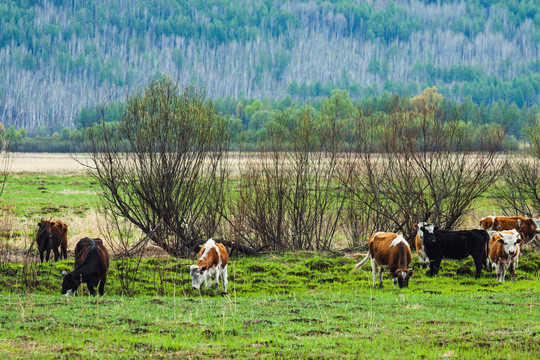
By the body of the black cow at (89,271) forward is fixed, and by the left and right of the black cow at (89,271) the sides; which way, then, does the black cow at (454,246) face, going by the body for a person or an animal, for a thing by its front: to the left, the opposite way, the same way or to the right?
to the right

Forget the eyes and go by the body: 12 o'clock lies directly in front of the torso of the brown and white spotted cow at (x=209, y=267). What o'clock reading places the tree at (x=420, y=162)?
The tree is roughly at 6 o'clock from the brown and white spotted cow.

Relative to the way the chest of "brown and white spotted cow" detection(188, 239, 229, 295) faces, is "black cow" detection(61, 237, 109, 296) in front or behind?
in front

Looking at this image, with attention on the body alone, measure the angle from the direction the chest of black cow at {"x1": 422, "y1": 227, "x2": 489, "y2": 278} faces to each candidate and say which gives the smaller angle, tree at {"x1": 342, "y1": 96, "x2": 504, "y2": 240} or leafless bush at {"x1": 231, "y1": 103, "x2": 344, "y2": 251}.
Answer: the leafless bush

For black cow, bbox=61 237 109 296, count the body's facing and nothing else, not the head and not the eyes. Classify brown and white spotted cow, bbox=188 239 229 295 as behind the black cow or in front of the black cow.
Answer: behind

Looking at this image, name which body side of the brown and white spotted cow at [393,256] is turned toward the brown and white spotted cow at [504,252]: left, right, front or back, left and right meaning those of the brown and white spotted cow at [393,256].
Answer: left

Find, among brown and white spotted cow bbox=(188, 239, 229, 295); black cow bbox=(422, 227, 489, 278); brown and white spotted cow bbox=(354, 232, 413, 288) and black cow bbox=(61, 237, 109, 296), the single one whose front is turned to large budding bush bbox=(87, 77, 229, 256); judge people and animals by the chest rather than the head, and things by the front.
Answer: black cow bbox=(422, 227, 489, 278)

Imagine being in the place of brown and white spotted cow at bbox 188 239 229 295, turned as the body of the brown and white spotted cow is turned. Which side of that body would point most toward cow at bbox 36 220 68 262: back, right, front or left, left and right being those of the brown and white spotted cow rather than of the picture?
right

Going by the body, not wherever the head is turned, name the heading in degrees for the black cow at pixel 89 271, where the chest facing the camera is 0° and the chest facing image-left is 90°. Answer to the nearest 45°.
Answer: approximately 45°

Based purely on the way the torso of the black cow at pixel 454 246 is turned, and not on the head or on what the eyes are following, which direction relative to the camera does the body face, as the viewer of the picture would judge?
to the viewer's left

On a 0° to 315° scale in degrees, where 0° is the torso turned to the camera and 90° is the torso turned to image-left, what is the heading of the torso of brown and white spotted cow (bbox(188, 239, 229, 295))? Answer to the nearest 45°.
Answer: approximately 45°

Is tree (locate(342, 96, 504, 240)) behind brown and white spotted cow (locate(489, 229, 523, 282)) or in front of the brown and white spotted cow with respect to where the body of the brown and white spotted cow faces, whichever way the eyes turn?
behind

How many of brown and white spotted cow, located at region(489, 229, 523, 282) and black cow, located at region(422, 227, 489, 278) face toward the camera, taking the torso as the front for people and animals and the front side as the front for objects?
1
